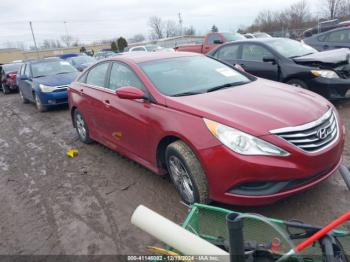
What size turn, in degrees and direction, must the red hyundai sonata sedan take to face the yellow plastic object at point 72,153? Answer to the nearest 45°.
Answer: approximately 180°

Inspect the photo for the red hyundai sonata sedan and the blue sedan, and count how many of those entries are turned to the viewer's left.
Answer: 0

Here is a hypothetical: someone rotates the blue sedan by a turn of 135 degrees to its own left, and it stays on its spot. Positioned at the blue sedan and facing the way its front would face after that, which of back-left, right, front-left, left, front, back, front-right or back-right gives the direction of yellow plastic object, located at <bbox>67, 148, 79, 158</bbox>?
back

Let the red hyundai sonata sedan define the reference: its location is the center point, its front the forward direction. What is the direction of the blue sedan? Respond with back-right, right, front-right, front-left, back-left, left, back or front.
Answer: back

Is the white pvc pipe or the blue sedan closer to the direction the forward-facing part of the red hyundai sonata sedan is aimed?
the white pvc pipe
